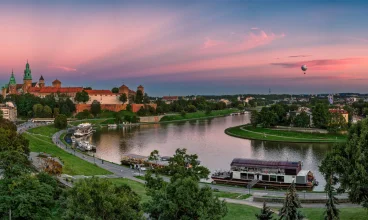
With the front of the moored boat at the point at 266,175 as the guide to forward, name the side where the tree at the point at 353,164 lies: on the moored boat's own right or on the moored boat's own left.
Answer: on the moored boat's own left

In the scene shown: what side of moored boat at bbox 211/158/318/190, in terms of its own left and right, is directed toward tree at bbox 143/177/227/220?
left

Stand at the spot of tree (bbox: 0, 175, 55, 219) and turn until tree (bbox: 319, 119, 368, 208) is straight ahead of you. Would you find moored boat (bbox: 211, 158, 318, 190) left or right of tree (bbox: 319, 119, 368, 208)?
left

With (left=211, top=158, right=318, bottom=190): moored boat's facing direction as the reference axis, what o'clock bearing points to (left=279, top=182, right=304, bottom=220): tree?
The tree is roughly at 9 o'clock from the moored boat.

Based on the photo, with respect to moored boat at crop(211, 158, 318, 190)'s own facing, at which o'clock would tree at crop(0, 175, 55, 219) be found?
The tree is roughly at 10 o'clock from the moored boat.

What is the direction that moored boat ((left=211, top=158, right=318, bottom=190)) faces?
to the viewer's left
